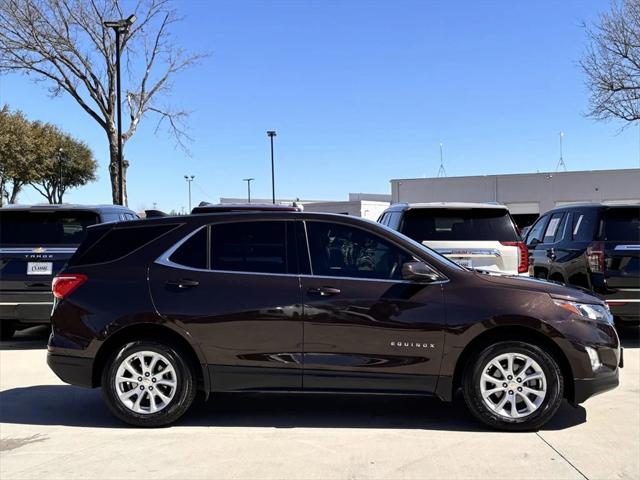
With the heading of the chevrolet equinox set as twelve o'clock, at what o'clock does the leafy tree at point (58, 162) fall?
The leafy tree is roughly at 8 o'clock from the chevrolet equinox.

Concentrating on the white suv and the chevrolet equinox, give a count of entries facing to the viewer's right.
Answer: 1

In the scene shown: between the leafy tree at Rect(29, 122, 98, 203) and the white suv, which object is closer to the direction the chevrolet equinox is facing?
the white suv

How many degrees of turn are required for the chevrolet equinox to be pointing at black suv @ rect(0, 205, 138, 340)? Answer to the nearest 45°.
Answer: approximately 135° to its left

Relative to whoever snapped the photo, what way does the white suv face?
facing away from the viewer

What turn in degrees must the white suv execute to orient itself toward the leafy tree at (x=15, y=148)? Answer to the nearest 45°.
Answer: approximately 45° to its left

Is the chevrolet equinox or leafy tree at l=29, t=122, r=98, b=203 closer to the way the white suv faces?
the leafy tree

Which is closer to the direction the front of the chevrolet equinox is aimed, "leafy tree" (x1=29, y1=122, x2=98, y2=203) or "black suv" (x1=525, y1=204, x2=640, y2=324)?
the black suv

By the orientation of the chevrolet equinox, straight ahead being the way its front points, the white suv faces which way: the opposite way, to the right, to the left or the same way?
to the left

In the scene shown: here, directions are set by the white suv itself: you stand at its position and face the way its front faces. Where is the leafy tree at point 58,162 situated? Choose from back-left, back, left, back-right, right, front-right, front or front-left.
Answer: front-left

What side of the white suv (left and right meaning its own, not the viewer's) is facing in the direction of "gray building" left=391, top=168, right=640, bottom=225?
front

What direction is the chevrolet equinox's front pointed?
to the viewer's right

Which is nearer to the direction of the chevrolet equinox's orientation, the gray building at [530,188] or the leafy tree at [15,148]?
the gray building

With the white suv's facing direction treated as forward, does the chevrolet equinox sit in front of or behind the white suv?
behind
